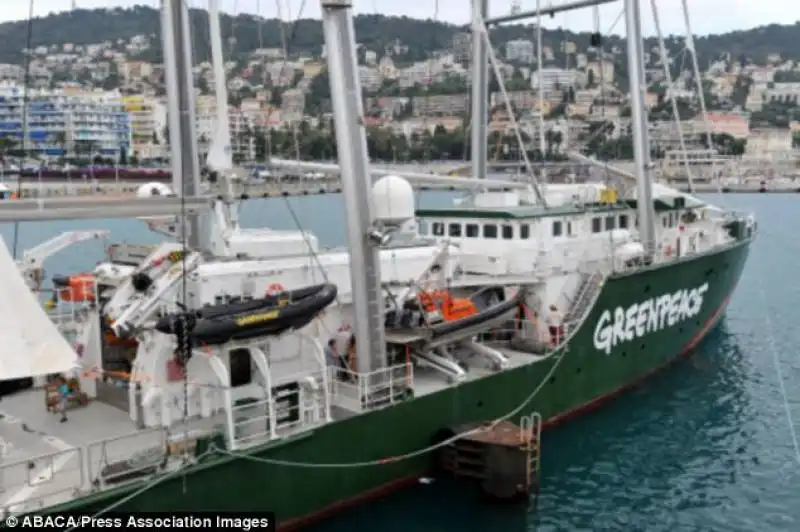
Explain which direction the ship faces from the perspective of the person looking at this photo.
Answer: facing away from the viewer and to the right of the viewer

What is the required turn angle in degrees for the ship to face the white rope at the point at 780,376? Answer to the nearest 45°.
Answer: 0° — it already faces it
